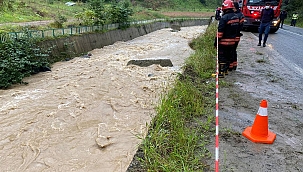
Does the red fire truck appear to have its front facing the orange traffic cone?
yes

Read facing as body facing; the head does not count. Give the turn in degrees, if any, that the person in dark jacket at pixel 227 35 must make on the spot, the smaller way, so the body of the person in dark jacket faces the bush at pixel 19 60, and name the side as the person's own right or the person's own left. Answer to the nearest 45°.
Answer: approximately 45° to the person's own left

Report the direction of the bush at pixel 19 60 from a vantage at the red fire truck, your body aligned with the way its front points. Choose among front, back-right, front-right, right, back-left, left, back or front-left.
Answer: front-right

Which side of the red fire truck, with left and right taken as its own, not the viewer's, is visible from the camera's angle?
front

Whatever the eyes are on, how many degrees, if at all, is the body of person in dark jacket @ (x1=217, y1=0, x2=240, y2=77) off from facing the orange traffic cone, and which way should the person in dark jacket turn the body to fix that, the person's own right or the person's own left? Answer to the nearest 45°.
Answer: approximately 135° to the person's own left

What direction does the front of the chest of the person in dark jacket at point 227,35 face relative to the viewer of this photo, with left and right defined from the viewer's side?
facing away from the viewer and to the left of the viewer

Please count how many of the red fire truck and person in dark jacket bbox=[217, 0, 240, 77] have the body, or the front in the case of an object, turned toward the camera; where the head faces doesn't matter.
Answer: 1

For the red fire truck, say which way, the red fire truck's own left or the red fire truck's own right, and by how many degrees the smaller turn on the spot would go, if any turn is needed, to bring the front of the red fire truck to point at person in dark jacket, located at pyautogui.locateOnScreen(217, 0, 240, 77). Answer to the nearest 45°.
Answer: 0° — it already faces them

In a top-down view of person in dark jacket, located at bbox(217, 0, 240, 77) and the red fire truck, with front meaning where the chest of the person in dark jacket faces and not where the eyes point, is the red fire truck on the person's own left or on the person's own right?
on the person's own right

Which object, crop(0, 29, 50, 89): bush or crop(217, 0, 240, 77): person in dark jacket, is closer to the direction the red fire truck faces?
the person in dark jacket
